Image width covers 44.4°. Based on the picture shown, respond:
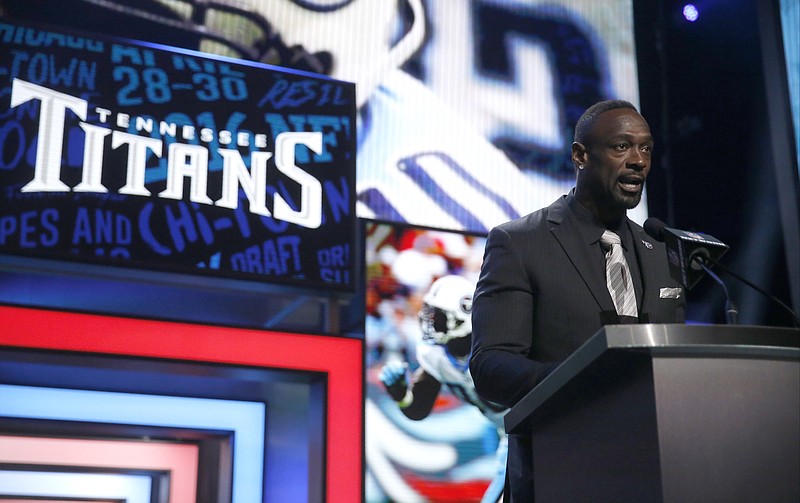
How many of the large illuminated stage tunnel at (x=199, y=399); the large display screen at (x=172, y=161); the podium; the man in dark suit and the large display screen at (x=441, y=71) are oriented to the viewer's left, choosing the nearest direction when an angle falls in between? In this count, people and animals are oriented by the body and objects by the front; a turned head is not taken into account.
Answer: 0

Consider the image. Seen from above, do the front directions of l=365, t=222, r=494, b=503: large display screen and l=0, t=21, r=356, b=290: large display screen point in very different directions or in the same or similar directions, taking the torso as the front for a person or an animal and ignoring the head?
same or similar directions

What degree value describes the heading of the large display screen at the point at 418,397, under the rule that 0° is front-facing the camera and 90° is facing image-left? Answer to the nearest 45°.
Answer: approximately 315°

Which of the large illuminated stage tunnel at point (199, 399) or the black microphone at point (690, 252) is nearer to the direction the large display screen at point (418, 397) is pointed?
the black microphone

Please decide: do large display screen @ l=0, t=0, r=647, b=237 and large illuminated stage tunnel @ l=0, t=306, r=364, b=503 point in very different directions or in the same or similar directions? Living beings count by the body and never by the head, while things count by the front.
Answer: same or similar directions

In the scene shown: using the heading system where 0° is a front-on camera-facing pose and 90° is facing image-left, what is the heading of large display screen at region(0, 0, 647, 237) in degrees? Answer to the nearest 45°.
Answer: approximately 315°

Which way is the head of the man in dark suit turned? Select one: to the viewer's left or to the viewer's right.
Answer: to the viewer's right

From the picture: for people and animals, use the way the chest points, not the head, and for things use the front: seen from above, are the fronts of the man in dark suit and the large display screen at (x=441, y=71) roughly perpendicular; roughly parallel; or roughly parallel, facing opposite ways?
roughly parallel

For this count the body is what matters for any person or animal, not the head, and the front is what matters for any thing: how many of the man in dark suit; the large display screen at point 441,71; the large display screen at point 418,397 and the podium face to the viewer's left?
0

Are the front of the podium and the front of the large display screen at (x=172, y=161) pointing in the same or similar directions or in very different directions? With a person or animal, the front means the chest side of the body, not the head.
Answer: same or similar directions

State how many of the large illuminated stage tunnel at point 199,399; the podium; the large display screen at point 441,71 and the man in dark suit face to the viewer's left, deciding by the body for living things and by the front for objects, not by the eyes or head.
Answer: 0

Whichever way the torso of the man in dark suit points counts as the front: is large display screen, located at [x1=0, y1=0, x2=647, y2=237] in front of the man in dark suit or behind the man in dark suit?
behind

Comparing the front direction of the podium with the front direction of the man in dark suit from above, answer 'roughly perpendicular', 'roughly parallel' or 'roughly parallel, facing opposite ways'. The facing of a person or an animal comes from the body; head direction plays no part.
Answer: roughly parallel
